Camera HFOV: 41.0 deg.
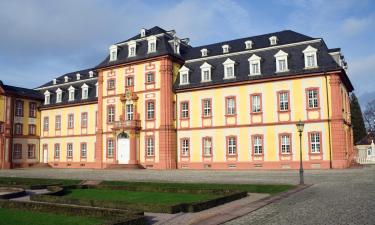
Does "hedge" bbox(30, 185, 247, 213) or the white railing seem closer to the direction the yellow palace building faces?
the hedge

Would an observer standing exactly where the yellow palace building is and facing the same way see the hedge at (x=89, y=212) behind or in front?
in front

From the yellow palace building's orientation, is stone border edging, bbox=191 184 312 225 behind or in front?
in front

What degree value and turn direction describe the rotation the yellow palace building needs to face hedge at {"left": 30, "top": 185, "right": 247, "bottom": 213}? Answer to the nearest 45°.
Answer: approximately 45° to its left

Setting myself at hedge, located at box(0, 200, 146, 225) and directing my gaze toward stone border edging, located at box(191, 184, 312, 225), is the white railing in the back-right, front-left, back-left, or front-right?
front-left

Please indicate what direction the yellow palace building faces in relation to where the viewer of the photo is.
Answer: facing the viewer and to the left of the viewer
